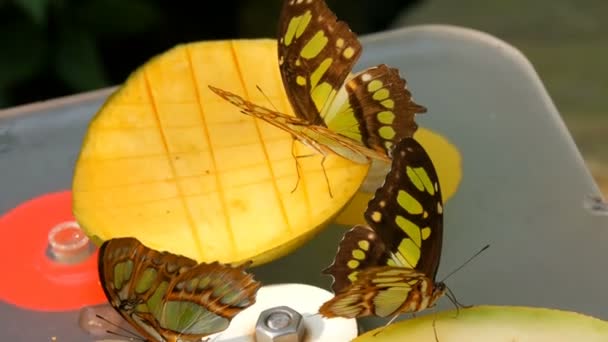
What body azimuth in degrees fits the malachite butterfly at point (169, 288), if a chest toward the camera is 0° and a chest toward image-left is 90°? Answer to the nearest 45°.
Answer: approximately 90°

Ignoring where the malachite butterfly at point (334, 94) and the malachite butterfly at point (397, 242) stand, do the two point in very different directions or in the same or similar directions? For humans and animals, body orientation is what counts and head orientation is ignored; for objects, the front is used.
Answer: very different directions

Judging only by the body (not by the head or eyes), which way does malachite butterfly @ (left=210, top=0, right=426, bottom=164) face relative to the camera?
to the viewer's left

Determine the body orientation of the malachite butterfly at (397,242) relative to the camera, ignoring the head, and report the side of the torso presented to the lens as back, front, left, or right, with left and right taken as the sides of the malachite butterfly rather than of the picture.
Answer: right

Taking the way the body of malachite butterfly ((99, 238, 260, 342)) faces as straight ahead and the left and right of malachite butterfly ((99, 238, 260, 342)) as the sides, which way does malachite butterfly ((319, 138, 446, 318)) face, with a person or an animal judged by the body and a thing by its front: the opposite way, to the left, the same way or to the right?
the opposite way
